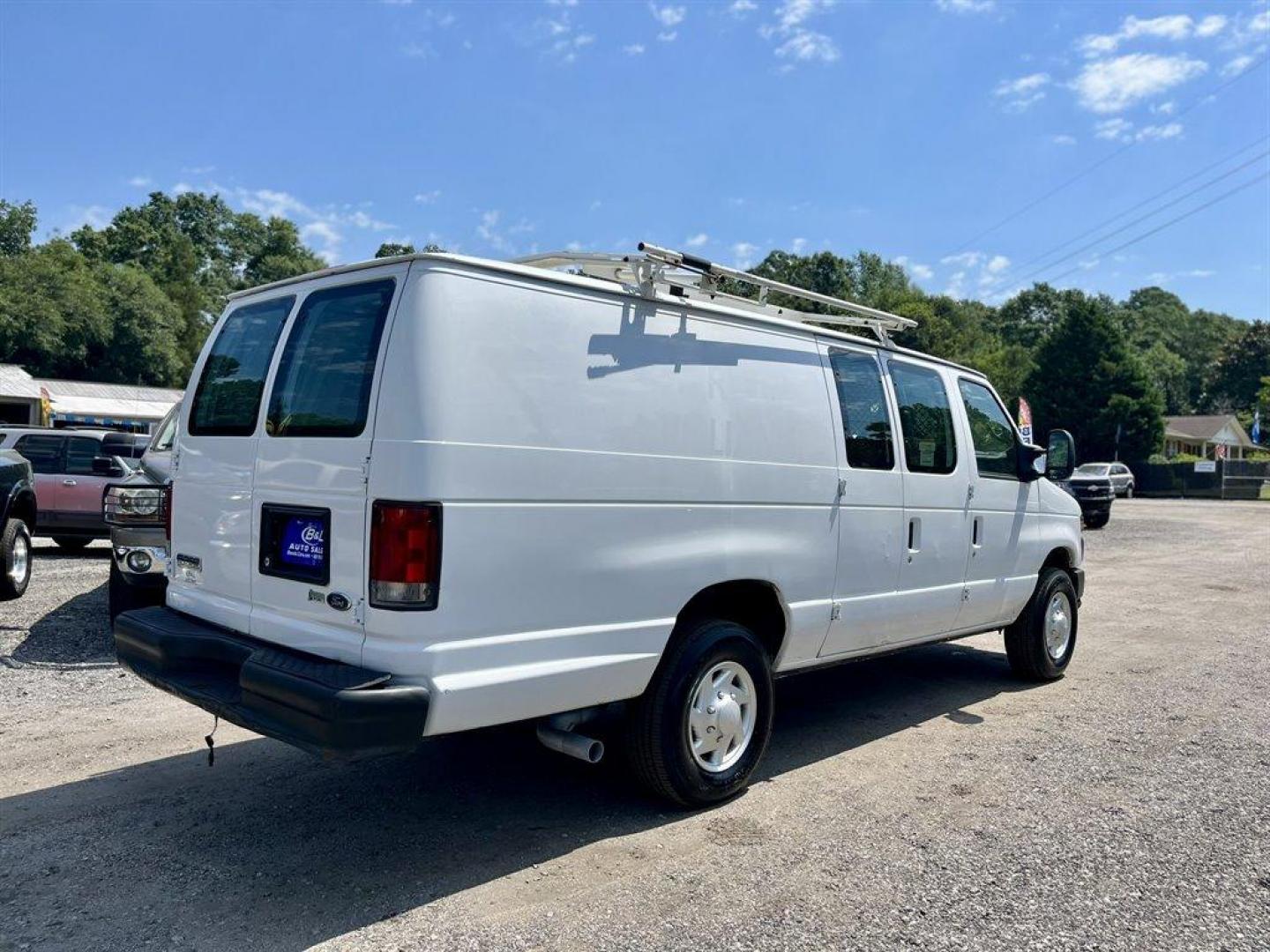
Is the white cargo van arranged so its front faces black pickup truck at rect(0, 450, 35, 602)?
no

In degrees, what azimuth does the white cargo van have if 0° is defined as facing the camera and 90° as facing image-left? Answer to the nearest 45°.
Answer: approximately 225°

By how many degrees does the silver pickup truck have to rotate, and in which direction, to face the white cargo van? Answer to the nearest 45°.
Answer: approximately 45° to its left

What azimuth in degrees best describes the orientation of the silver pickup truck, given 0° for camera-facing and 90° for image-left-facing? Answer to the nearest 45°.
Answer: approximately 45°

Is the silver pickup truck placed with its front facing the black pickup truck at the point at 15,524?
no

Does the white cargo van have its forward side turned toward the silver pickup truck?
no
